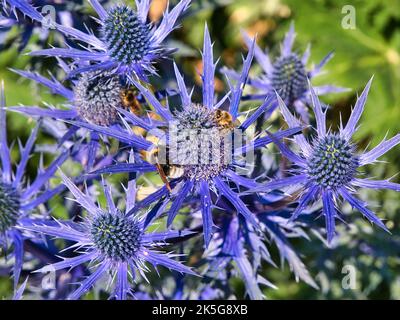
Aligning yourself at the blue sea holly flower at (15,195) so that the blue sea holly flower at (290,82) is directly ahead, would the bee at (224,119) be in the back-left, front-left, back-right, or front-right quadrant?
front-right

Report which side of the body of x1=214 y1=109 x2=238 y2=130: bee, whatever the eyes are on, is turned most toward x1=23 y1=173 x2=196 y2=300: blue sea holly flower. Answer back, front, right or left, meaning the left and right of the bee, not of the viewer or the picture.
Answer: front

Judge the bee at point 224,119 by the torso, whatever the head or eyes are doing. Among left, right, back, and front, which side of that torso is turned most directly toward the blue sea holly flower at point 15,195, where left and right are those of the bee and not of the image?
front

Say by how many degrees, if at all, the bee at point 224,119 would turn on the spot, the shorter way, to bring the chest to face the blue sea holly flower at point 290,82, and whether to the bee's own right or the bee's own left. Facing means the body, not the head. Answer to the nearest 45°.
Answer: approximately 135° to the bee's own right

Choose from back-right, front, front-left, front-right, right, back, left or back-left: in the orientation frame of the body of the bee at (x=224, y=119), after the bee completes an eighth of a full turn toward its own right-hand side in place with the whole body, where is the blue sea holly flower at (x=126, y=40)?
front-left

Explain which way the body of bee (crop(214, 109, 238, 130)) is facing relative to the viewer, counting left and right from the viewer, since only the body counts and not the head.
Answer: facing to the left of the viewer

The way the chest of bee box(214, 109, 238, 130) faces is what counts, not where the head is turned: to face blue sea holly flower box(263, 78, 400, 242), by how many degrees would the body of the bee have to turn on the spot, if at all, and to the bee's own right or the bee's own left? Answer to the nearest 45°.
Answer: approximately 180°
